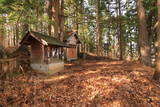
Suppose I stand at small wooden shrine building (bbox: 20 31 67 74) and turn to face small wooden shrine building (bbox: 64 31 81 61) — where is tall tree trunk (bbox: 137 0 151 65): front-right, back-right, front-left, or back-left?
front-right

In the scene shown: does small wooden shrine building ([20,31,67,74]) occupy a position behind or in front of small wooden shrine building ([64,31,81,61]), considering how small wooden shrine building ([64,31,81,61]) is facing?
in front

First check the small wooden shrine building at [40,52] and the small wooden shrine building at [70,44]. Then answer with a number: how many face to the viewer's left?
0

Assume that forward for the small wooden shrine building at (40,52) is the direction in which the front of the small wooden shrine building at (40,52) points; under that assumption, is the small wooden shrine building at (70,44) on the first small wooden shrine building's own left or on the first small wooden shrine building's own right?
on the first small wooden shrine building's own left

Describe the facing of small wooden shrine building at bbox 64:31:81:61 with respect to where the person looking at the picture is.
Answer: facing the viewer

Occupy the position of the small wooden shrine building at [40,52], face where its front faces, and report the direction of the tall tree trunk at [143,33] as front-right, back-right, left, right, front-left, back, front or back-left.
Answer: front-left

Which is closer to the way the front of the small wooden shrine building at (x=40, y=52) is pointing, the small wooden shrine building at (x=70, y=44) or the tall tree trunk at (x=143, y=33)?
the tall tree trunk
